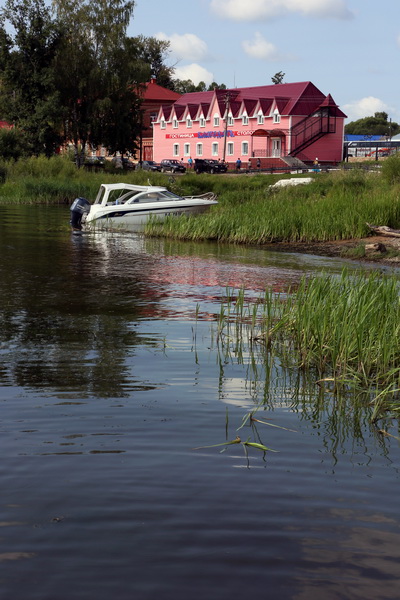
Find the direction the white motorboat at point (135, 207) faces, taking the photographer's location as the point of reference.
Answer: facing to the right of the viewer

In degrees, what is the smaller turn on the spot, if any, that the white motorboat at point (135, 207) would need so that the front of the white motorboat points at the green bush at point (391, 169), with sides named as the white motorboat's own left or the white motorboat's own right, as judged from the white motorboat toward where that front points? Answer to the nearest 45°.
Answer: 0° — it already faces it
